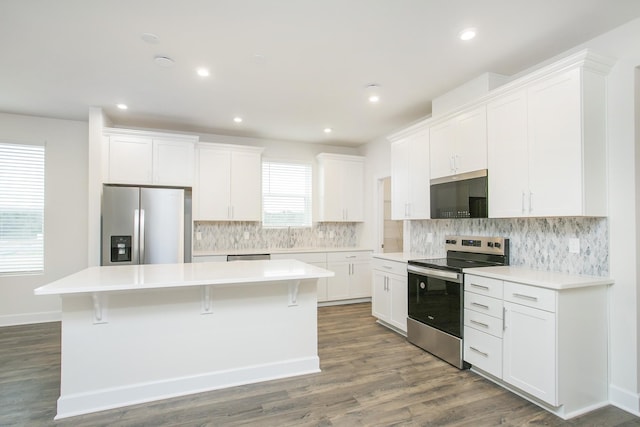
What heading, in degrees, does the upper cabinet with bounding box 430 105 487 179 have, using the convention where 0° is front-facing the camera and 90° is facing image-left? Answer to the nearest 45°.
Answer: approximately 45°

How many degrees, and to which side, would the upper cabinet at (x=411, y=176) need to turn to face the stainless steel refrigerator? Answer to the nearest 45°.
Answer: approximately 45° to its right

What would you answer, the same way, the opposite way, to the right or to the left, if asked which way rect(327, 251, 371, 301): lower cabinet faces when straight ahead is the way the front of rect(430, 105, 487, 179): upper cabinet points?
to the left

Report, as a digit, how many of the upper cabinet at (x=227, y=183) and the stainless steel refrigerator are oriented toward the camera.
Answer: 2

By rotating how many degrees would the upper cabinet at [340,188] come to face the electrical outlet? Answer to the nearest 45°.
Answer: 0° — it already faces it

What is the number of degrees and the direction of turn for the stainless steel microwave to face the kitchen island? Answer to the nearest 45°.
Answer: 0° — it already faces it

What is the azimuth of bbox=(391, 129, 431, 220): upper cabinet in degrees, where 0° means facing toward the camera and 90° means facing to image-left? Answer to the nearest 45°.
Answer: approximately 45°
